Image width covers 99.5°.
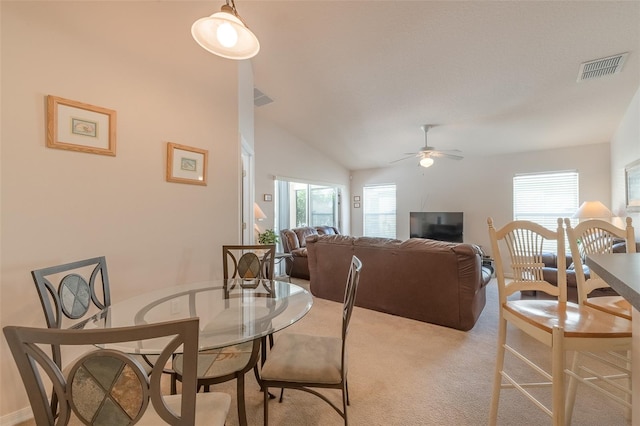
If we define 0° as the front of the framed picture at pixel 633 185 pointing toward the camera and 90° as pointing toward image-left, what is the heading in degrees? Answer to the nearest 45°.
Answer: approximately 45°

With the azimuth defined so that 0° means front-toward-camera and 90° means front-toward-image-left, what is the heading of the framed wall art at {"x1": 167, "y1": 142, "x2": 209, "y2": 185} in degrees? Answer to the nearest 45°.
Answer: approximately 315°

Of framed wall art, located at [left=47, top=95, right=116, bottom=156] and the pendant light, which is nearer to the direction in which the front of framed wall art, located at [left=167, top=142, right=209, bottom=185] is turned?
the pendant light

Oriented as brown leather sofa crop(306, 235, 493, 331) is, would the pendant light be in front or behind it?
behind

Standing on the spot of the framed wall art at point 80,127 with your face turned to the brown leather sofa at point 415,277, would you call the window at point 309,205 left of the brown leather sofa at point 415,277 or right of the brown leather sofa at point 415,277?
left

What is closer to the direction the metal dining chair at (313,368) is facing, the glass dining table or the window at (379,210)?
the glass dining table

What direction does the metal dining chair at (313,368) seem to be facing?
to the viewer's left

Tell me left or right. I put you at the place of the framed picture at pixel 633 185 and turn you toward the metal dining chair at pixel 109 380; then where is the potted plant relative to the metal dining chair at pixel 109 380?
right

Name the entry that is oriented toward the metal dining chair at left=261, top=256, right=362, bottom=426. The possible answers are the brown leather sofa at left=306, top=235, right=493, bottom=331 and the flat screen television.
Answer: the flat screen television

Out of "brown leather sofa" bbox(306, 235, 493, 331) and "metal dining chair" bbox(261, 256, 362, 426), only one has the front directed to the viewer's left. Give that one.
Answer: the metal dining chair

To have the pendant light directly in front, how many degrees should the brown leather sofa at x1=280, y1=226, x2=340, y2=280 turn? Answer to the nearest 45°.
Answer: approximately 45° to its right
